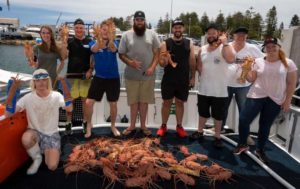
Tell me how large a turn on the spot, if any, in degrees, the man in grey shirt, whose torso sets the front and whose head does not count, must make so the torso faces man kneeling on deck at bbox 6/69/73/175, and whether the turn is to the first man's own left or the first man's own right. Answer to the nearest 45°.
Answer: approximately 45° to the first man's own right

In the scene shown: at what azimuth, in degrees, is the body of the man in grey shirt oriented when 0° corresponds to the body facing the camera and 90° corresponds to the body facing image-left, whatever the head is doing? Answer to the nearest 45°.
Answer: approximately 0°

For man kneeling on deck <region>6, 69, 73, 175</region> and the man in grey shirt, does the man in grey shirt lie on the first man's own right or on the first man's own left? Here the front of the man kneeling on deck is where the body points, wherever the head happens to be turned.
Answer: on the first man's own left

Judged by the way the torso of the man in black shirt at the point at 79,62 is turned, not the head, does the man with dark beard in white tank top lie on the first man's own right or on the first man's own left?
on the first man's own left

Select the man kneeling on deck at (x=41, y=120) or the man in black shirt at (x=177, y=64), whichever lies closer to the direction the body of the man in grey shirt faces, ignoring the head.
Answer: the man kneeling on deck

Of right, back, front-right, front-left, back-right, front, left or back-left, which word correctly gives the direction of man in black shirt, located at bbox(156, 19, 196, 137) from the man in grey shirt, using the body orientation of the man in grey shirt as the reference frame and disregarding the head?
left

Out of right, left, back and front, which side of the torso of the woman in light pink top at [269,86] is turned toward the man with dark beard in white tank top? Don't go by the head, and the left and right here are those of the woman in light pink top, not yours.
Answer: right

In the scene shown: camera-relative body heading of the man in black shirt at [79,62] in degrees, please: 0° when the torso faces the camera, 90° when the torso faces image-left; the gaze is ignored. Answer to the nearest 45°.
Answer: approximately 0°

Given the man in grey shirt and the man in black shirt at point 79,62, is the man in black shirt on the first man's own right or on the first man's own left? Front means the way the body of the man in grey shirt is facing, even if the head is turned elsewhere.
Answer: on the first man's own right

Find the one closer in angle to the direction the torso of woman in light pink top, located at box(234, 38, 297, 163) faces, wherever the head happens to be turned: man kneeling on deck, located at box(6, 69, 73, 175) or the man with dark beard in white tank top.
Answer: the man kneeling on deck
